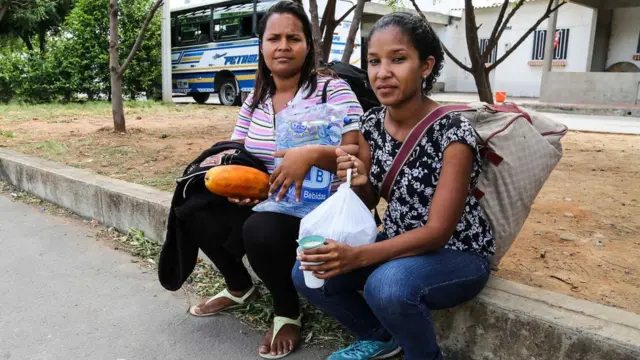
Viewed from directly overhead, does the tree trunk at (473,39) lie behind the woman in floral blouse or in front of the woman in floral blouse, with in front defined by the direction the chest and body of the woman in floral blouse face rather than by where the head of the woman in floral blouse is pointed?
behind

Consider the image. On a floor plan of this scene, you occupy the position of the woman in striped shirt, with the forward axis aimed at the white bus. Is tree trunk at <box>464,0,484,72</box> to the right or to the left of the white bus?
right

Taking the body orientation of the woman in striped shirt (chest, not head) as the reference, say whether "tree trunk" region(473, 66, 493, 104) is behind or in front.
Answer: behind

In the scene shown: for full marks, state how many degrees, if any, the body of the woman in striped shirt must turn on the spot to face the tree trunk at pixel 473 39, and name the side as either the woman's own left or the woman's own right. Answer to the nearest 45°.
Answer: approximately 180°

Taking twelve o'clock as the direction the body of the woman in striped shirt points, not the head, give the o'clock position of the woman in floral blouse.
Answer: The woman in floral blouse is roughly at 9 o'clock from the woman in striped shirt.

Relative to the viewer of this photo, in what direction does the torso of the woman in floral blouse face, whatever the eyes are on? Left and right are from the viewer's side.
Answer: facing the viewer and to the left of the viewer

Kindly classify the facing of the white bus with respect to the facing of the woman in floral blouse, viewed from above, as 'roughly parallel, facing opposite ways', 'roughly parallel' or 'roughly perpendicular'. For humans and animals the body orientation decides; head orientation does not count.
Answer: roughly perpendicular

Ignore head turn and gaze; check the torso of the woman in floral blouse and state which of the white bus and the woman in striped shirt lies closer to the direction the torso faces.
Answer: the woman in striped shirt

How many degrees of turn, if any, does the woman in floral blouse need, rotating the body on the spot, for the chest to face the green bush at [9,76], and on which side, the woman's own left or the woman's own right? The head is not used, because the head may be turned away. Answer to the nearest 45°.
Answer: approximately 90° to the woman's own right

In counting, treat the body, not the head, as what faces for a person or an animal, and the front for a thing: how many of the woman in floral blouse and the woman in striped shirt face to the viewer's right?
0

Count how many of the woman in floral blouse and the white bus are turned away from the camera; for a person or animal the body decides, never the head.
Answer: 0
